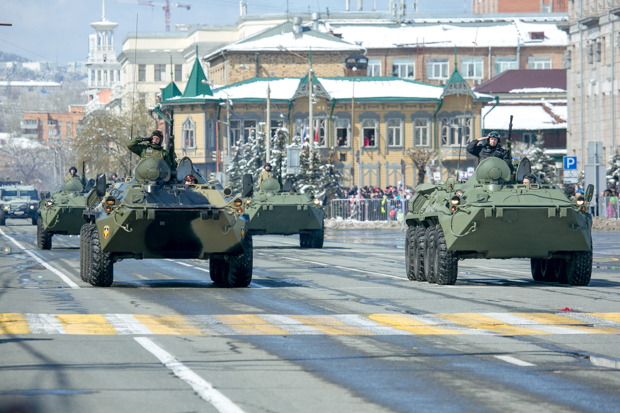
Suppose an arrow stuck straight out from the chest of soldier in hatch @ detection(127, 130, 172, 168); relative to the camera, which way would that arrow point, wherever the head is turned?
toward the camera

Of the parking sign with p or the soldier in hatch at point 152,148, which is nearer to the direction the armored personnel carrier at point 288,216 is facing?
the soldier in hatch

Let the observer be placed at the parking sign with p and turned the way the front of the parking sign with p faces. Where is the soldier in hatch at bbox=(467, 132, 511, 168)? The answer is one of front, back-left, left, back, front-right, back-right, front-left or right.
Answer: front

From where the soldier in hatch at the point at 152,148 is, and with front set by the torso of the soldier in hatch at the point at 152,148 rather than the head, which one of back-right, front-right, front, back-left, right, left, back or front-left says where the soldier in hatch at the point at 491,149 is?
left

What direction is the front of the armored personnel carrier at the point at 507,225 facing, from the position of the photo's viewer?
facing the viewer

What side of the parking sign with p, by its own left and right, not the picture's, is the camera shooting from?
front

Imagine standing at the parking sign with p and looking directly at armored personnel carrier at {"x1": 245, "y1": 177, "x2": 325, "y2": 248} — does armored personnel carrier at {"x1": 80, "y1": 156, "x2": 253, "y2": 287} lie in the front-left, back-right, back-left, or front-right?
front-left

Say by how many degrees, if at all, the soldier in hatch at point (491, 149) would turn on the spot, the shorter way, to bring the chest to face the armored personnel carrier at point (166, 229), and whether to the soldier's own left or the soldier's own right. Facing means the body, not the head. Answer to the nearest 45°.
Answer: approximately 45° to the soldier's own right

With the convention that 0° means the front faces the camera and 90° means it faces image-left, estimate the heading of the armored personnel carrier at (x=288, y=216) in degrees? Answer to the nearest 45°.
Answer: approximately 0°

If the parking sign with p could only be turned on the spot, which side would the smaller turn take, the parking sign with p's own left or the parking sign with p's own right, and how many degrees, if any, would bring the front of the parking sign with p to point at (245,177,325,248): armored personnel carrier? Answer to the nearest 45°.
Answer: approximately 45° to the parking sign with p's own right

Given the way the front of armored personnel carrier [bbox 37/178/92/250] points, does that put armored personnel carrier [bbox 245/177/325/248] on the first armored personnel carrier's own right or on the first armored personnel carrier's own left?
on the first armored personnel carrier's own left

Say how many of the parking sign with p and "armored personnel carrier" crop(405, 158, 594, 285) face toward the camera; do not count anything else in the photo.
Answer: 2

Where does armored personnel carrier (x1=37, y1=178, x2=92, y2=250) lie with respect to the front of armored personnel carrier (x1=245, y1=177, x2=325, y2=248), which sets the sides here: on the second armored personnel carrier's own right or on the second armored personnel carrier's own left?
on the second armored personnel carrier's own right
